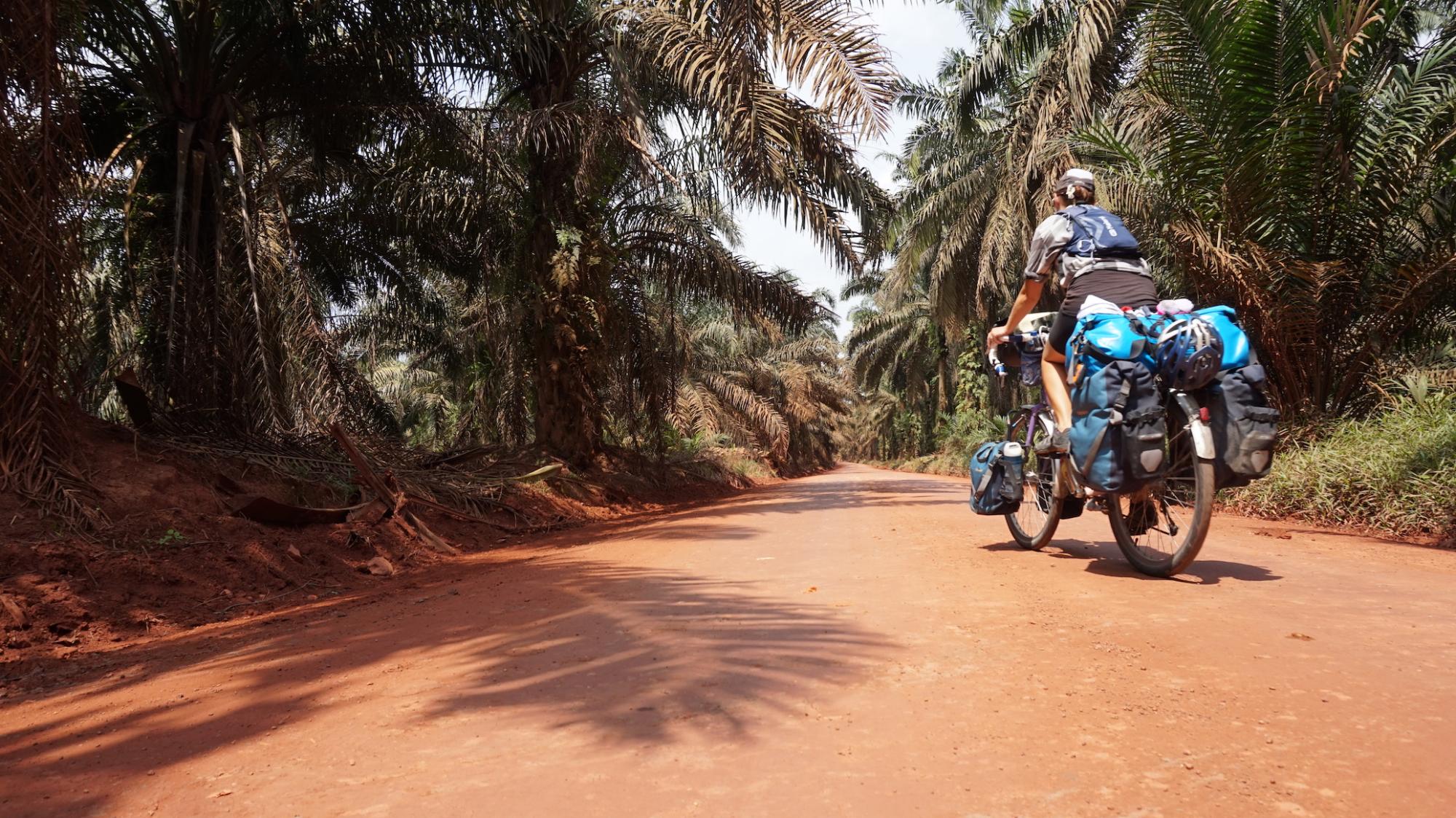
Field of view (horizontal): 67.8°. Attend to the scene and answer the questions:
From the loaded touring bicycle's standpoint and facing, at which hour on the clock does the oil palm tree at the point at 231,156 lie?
The oil palm tree is roughly at 11 o'clock from the loaded touring bicycle.

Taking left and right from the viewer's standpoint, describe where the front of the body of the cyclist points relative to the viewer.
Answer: facing away from the viewer and to the left of the viewer

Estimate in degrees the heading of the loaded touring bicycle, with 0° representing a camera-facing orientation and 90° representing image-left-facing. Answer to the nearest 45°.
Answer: approximately 135°

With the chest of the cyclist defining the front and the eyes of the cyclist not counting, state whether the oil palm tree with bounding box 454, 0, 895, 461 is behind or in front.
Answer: in front

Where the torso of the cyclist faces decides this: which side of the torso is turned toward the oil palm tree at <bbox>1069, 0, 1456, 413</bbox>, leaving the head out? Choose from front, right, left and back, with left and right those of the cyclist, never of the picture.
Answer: right

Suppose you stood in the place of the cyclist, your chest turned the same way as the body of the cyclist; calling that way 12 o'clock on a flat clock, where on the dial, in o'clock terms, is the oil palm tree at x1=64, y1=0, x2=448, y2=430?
The oil palm tree is roughly at 11 o'clock from the cyclist.

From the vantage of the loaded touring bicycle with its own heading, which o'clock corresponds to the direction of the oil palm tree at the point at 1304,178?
The oil palm tree is roughly at 2 o'clock from the loaded touring bicycle.

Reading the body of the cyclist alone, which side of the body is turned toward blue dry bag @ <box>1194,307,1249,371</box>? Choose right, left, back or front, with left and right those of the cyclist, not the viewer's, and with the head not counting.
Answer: back

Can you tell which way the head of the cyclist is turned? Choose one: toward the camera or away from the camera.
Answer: away from the camera
